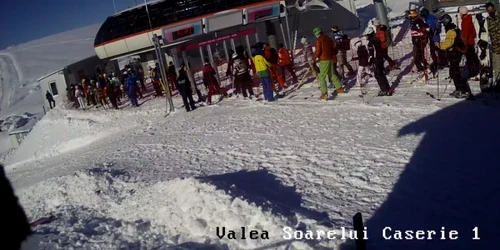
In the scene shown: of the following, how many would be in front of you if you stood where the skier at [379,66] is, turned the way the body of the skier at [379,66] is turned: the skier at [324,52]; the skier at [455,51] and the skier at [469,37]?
1

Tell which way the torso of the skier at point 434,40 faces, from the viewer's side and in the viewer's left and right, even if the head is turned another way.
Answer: facing to the left of the viewer

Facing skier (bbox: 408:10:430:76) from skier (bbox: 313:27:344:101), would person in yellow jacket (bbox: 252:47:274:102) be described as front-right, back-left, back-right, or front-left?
back-left

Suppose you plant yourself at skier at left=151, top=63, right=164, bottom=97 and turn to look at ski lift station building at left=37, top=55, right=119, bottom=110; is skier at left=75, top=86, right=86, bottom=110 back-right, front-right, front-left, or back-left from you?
front-left

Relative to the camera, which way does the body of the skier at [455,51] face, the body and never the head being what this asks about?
to the viewer's left

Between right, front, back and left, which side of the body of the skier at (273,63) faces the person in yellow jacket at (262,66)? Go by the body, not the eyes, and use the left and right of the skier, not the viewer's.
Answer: left
